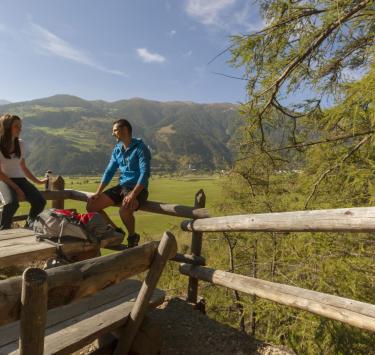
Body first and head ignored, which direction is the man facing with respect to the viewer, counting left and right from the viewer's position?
facing the viewer and to the left of the viewer

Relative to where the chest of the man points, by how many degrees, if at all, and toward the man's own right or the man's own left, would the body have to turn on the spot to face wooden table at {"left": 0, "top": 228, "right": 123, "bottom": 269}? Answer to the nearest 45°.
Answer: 0° — they already face it

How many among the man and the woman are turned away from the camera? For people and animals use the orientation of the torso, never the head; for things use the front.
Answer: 0

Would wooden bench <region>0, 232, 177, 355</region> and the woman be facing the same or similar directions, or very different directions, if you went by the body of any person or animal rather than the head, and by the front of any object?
very different directions

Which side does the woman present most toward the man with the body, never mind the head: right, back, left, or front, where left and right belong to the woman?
front

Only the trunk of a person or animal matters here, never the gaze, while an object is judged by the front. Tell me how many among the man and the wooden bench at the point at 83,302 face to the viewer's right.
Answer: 0

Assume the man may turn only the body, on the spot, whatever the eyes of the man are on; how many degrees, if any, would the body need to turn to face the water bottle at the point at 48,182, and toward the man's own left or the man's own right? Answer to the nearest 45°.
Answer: approximately 90° to the man's own right

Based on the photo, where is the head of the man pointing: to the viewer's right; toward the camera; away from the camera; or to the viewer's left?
to the viewer's left

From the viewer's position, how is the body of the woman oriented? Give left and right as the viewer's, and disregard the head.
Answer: facing the viewer and to the right of the viewer
